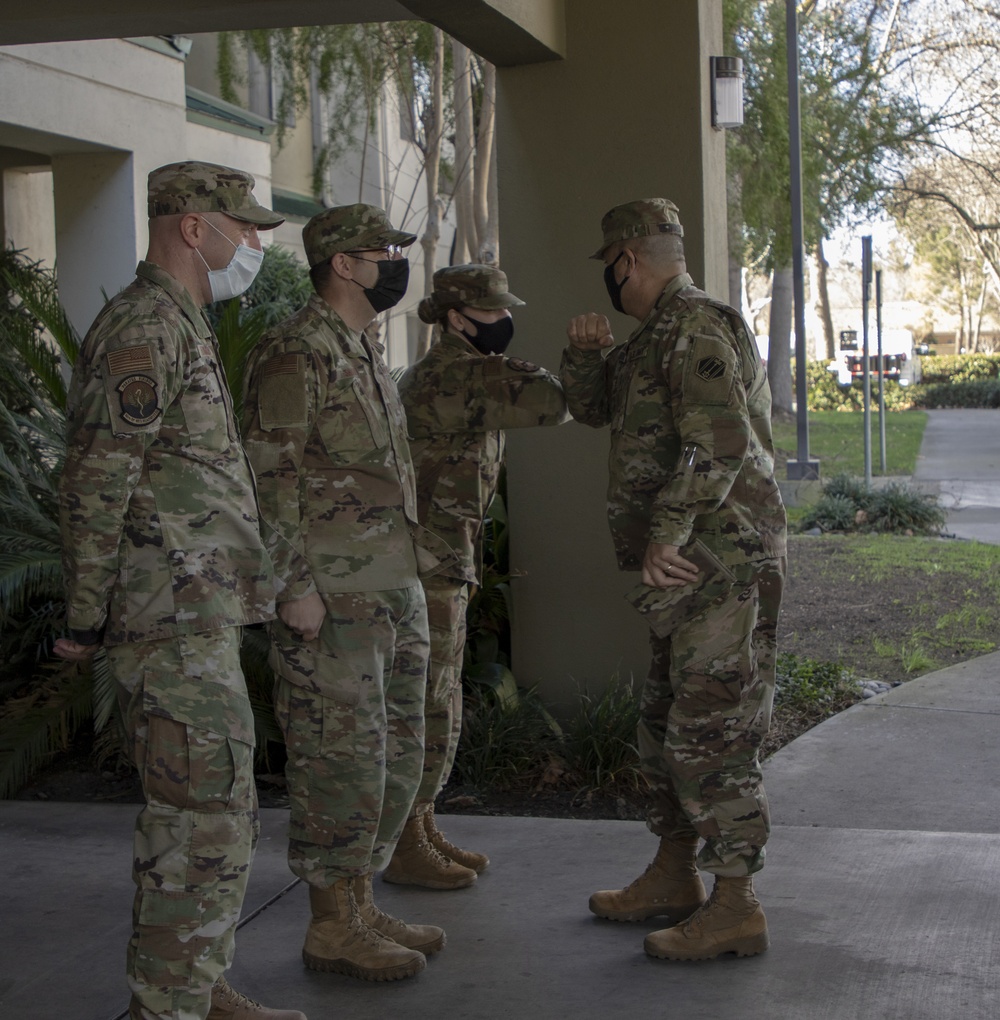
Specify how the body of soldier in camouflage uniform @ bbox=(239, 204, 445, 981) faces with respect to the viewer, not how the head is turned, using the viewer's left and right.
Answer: facing to the right of the viewer

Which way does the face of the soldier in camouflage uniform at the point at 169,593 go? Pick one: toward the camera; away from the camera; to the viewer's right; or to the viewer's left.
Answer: to the viewer's right

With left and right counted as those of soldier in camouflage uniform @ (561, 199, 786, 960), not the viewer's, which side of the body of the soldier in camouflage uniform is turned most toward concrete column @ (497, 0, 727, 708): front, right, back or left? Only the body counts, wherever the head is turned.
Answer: right

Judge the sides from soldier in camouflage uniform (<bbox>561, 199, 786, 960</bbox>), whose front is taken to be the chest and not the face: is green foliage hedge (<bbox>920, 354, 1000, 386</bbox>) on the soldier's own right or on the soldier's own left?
on the soldier's own right

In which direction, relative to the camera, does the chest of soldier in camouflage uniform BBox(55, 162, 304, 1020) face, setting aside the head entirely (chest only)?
to the viewer's right

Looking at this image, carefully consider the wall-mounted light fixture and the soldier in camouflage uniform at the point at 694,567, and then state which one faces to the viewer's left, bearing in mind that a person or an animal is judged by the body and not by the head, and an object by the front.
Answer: the soldier in camouflage uniform

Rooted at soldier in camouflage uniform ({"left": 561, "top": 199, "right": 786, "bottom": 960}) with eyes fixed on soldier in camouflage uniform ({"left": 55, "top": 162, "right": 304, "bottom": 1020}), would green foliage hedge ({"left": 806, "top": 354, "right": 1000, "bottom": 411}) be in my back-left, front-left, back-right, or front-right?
back-right

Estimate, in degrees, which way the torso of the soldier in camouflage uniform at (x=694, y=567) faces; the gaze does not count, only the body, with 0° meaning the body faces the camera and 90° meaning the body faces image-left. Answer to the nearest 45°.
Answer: approximately 90°

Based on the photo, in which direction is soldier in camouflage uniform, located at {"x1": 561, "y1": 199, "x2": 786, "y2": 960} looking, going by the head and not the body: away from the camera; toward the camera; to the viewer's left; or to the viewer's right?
to the viewer's left

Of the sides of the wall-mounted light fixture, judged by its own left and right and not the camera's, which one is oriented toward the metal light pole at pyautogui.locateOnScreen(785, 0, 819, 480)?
left

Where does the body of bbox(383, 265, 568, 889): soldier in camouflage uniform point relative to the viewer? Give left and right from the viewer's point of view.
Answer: facing to the right of the viewer

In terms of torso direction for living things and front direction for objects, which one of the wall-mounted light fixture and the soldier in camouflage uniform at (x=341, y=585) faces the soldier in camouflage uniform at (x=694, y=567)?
the soldier in camouflage uniform at (x=341, y=585)
